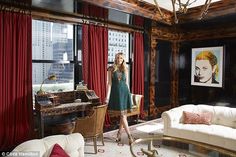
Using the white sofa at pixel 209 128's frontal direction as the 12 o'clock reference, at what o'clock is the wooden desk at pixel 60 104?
The wooden desk is roughly at 1 o'clock from the white sofa.

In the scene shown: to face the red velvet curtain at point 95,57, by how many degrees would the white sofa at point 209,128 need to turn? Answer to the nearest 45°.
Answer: approximately 45° to its right

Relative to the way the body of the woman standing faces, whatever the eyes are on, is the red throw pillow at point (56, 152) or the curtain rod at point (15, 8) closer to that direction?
the red throw pillow

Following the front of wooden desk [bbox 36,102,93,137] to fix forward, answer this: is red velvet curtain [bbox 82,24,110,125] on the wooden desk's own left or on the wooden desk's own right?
on the wooden desk's own left

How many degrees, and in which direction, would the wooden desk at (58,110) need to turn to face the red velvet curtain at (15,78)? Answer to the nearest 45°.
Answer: approximately 135° to its right

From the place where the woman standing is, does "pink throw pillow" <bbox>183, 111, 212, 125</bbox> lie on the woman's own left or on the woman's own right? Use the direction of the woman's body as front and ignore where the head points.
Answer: on the woman's own left

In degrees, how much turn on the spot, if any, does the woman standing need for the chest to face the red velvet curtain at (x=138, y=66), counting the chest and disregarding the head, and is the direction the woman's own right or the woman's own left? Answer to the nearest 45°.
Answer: approximately 180°
